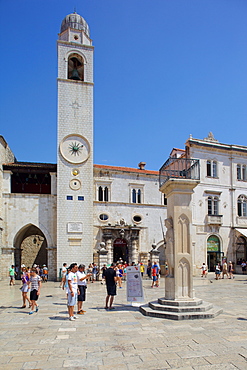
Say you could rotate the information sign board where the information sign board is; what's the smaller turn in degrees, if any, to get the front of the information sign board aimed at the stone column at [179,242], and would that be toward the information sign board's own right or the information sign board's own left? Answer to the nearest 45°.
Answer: approximately 45° to the information sign board's own left

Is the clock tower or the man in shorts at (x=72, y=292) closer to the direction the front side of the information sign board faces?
the man in shorts

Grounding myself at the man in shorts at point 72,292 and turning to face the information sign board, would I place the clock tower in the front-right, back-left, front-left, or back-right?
front-left

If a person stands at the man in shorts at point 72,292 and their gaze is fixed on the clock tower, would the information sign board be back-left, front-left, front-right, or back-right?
front-right

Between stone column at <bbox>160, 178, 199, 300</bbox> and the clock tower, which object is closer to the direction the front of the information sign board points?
the stone column

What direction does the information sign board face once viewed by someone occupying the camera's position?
facing the viewer

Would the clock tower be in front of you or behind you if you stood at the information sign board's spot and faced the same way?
behind
